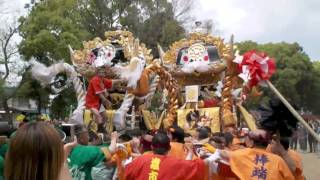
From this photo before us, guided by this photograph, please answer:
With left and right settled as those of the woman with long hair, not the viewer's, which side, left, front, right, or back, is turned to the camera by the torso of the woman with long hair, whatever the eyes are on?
back

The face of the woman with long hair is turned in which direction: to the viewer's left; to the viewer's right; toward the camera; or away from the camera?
away from the camera
